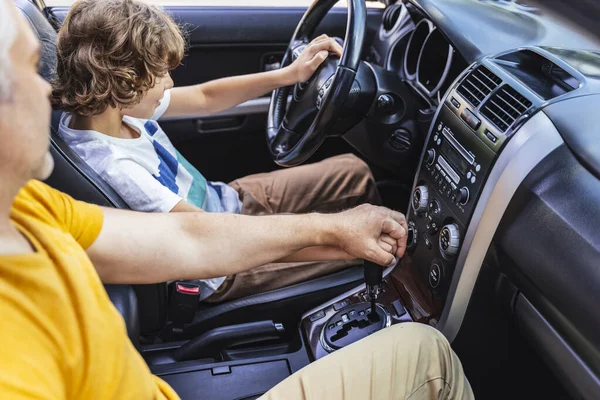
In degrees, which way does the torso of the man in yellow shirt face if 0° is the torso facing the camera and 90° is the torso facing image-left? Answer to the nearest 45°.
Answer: approximately 270°
